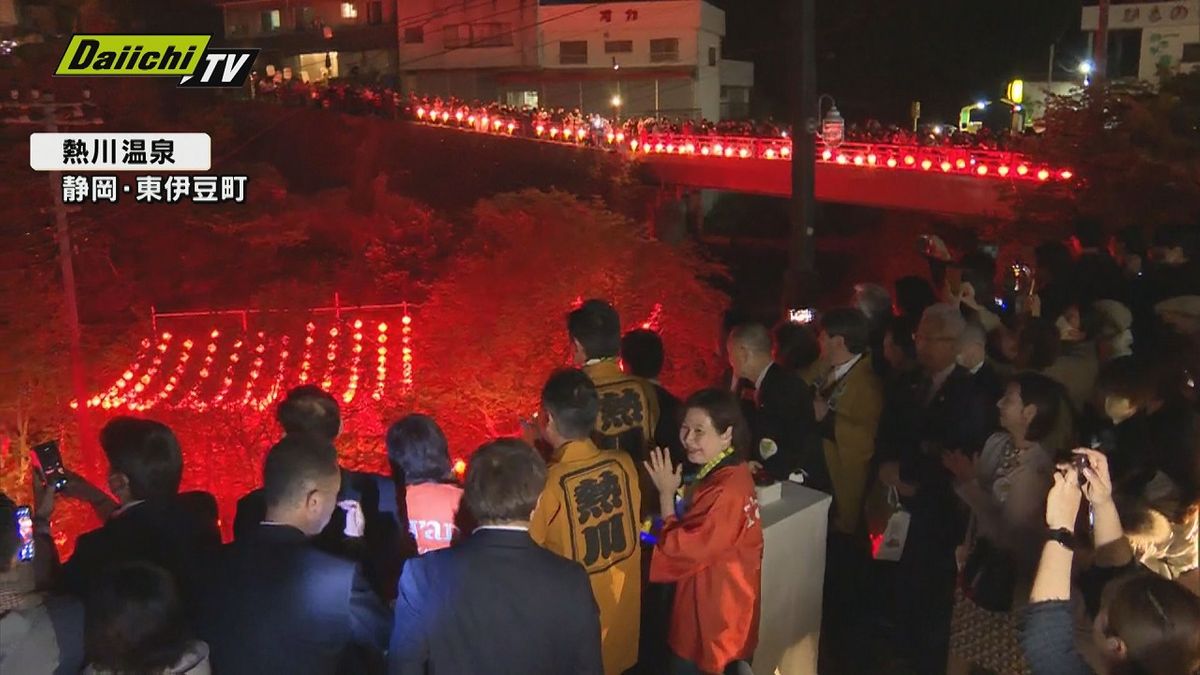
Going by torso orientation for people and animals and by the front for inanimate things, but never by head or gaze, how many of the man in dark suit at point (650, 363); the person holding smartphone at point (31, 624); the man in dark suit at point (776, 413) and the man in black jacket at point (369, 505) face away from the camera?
3

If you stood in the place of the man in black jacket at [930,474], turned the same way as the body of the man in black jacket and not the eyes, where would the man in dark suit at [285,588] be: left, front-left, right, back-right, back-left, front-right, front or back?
front

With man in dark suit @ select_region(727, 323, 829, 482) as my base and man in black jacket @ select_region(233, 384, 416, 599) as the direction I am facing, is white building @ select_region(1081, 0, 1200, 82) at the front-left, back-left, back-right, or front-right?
back-right

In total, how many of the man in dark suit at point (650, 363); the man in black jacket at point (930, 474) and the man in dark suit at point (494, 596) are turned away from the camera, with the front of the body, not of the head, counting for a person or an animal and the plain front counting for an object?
2

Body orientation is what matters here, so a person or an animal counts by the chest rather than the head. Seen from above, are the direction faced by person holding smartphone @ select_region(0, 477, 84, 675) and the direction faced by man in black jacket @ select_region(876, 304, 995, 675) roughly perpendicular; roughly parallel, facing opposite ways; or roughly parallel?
roughly perpendicular

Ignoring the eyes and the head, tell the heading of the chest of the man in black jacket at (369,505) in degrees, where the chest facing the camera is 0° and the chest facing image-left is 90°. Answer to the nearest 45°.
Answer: approximately 180°

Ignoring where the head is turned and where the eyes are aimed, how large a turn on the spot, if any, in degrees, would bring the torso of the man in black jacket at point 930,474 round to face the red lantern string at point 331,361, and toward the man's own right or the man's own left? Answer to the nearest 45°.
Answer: approximately 90° to the man's own right

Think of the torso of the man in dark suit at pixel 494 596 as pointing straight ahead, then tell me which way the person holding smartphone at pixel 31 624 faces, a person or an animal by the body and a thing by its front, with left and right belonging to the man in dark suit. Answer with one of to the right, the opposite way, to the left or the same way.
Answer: the same way

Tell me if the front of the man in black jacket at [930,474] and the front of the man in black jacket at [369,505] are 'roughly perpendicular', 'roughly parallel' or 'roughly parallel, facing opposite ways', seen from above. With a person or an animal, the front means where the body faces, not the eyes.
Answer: roughly perpendicular

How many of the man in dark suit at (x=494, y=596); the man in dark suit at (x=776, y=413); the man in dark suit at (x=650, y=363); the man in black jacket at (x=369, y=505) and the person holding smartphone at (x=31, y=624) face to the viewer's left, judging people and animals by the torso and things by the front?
1

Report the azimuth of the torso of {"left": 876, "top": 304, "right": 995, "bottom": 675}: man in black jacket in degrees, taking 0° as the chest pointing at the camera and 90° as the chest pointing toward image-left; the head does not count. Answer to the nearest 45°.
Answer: approximately 45°

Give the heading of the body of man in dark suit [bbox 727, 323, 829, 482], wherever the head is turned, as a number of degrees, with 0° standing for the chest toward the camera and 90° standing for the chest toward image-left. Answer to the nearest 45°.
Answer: approximately 90°

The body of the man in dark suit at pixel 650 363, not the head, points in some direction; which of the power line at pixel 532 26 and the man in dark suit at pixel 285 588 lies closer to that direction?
the power line

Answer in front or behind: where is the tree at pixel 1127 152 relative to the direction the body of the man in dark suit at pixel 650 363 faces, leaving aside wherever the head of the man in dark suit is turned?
in front

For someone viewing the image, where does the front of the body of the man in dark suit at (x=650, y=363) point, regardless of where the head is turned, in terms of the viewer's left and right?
facing away from the viewer

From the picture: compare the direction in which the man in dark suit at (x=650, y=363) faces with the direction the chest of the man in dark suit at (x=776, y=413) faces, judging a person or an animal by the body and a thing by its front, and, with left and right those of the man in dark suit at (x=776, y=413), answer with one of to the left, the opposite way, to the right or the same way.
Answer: to the right

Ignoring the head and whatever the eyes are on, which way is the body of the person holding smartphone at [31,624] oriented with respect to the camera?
away from the camera

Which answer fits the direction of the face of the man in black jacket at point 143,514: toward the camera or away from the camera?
away from the camera
